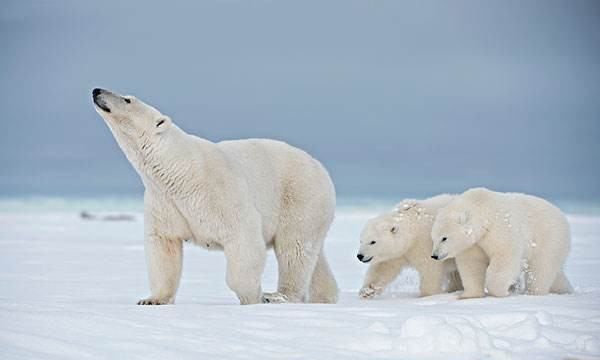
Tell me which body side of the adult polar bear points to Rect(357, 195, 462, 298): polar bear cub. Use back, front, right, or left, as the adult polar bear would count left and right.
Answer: back

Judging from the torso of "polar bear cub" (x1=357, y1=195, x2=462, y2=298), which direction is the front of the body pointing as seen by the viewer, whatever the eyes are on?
to the viewer's left

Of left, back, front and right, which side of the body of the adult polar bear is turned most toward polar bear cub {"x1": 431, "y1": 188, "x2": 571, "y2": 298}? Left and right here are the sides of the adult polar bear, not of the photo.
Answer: back

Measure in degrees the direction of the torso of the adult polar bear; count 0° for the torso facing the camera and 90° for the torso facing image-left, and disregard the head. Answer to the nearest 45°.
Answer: approximately 45°

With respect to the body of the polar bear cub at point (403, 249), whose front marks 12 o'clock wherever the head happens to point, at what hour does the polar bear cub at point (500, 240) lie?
the polar bear cub at point (500, 240) is roughly at 7 o'clock from the polar bear cub at point (403, 249).

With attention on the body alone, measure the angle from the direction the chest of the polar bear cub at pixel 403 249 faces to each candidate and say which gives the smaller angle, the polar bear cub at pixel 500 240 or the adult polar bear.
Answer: the adult polar bear

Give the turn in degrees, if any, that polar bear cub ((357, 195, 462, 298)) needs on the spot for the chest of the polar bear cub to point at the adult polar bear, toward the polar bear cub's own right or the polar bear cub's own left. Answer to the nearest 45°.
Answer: approximately 45° to the polar bear cub's own left
